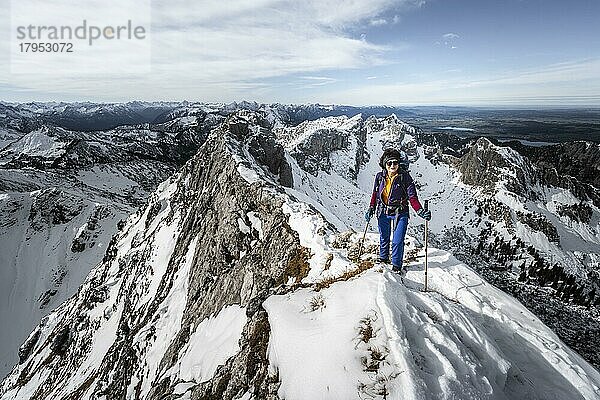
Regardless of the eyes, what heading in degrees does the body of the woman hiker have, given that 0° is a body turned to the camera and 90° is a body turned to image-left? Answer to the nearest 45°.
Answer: approximately 0°
